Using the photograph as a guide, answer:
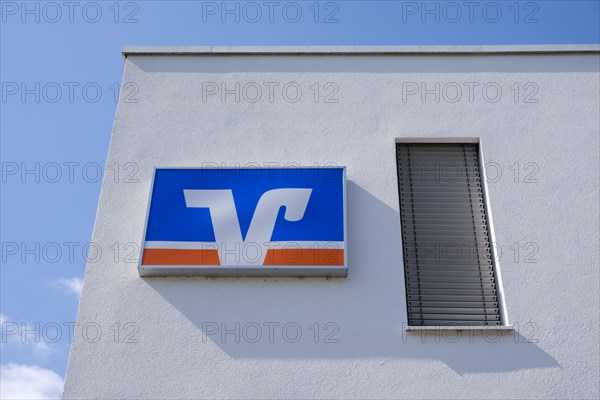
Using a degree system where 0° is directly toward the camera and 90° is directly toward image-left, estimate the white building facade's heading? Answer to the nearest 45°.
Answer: approximately 0°

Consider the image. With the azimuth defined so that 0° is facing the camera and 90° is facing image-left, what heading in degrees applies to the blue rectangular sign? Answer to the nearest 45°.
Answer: approximately 0°
